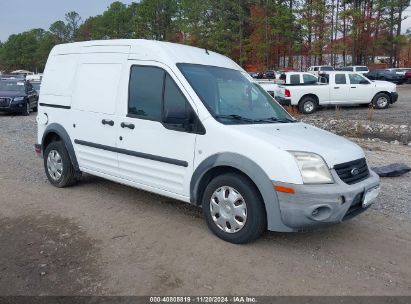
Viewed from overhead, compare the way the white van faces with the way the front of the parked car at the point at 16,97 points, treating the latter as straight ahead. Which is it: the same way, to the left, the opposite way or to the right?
to the left

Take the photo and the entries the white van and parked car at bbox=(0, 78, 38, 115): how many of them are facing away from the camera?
0

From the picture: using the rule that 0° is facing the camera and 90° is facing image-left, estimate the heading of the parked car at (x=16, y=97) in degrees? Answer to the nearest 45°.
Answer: approximately 45°

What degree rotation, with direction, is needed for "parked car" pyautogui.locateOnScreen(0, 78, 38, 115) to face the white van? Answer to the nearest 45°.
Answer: approximately 45° to its left

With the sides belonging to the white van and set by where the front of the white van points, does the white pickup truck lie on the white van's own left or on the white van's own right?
on the white van's own left

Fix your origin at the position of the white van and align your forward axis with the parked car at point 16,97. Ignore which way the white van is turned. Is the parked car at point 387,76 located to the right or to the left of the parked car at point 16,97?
right

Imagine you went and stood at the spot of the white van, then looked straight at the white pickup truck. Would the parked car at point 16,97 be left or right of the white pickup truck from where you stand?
left

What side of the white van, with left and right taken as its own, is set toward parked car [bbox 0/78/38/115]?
back

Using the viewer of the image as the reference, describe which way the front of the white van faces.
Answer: facing the viewer and to the right of the viewer
